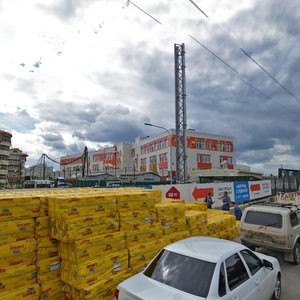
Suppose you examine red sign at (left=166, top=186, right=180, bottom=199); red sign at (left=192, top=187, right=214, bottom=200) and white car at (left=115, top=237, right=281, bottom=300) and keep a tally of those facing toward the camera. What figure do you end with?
2

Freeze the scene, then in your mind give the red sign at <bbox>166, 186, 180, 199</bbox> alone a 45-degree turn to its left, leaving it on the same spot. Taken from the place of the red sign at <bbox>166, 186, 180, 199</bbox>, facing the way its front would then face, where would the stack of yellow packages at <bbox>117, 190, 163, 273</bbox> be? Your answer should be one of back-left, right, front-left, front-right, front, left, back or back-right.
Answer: front-right

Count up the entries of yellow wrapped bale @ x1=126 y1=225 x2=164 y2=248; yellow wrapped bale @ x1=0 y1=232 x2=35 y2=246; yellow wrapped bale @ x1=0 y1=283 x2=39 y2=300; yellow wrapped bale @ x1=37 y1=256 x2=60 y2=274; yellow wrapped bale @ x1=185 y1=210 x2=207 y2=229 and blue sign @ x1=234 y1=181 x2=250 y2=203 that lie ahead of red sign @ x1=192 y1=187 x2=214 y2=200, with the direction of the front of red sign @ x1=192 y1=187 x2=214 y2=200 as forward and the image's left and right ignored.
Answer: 5

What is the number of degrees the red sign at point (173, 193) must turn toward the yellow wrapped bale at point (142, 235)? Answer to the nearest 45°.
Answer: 0° — it already faces it

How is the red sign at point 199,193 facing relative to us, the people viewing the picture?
facing the viewer

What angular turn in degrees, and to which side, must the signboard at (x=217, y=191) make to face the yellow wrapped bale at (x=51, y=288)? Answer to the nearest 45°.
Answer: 0° — it already faces it

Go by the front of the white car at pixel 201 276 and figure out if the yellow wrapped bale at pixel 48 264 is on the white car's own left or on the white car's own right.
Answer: on the white car's own left

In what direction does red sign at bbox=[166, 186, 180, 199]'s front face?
toward the camera

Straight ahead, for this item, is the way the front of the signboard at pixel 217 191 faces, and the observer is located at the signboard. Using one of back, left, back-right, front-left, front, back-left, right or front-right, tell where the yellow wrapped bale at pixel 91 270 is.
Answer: front

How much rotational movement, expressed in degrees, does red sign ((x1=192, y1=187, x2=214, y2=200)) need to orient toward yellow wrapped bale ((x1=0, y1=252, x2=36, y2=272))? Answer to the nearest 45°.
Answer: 0° — it already faces it

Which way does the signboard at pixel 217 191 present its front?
toward the camera

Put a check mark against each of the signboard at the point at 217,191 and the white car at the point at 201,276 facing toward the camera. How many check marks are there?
1

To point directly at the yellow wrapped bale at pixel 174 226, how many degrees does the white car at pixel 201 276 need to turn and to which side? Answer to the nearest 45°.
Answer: approximately 45° to its left

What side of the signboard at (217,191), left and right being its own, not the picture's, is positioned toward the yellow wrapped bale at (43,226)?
front

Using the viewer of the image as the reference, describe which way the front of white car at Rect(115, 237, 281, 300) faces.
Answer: facing away from the viewer and to the right of the viewer

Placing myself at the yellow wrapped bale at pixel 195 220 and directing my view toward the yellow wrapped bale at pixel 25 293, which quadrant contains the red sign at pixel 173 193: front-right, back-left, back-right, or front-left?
back-right
